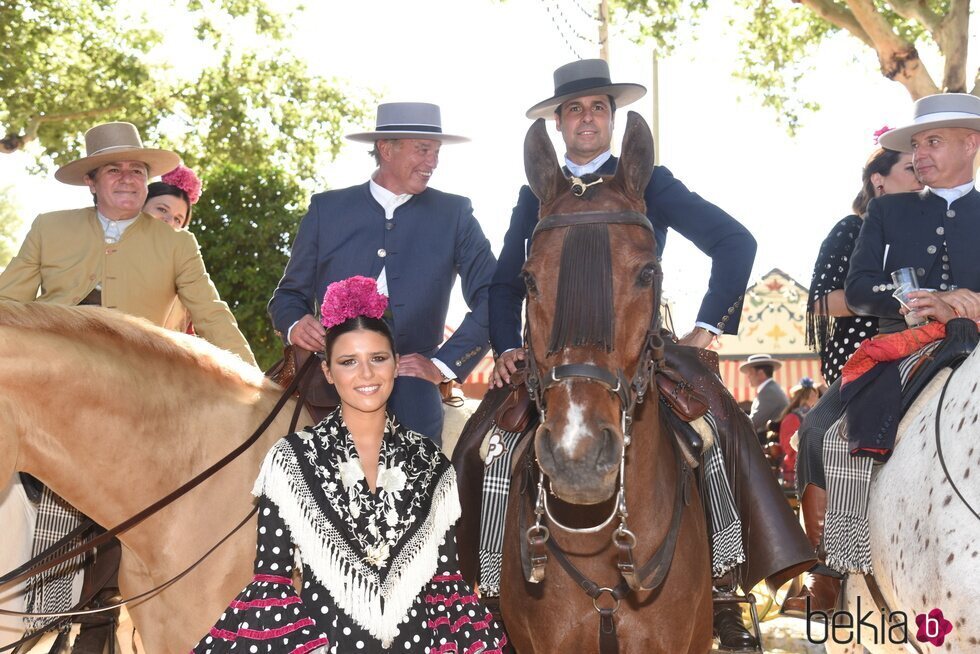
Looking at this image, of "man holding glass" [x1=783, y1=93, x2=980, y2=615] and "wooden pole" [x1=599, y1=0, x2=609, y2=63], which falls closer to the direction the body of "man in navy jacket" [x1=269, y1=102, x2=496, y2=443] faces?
the man holding glass

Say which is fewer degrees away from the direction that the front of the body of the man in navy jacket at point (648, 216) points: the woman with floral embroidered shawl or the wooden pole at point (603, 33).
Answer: the woman with floral embroidered shawl

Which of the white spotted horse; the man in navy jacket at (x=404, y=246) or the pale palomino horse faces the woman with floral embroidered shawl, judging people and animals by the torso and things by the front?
the man in navy jacket

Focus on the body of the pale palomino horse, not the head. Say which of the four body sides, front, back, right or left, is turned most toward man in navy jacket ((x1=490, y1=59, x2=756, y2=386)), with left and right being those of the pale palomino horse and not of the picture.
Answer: back

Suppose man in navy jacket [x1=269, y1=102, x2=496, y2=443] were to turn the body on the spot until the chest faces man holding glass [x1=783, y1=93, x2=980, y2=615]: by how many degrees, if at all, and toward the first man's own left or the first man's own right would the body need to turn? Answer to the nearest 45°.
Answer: approximately 90° to the first man's own left

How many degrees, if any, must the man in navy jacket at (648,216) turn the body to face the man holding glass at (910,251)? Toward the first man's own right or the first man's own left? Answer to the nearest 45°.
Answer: approximately 135° to the first man's own left
